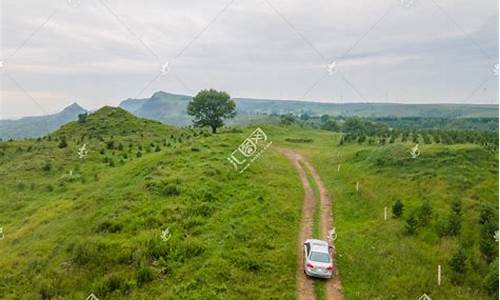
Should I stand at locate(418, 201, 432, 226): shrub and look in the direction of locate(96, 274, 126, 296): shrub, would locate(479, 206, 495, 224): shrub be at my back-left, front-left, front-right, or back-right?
back-left

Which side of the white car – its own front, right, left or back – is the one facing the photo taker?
back

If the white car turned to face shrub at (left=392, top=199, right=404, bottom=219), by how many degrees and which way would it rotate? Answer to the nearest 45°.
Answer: approximately 45° to its right

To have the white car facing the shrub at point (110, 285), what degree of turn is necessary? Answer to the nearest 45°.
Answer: approximately 90° to its left

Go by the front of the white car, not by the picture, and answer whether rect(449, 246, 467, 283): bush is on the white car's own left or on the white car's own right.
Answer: on the white car's own right

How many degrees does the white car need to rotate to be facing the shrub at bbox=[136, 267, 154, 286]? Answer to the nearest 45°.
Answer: approximately 90° to its left

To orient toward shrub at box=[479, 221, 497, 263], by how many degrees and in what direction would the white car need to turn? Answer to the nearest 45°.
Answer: approximately 90° to its right

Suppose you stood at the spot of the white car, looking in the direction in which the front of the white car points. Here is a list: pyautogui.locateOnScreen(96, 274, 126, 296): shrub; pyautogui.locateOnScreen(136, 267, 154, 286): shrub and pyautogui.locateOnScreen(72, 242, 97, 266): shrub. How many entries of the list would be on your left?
3

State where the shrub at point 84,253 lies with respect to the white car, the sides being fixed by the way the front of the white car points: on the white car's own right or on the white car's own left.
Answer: on the white car's own left

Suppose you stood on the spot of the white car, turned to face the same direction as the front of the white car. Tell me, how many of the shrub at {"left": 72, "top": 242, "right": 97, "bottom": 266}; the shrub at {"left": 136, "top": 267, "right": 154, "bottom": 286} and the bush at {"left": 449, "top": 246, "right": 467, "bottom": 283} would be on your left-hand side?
2
